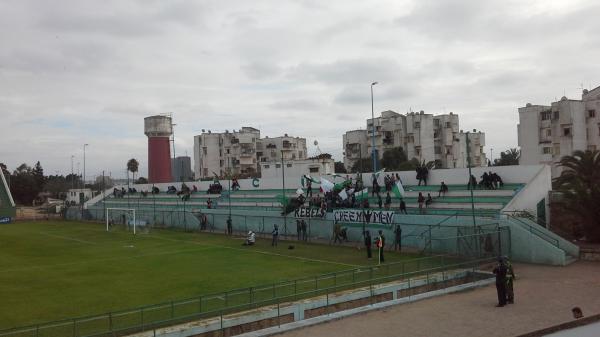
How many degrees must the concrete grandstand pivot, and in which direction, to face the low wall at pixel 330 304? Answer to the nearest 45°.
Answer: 0° — it already faces it

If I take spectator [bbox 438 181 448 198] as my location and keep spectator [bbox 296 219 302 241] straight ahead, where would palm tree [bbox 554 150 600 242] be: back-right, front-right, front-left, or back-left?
back-left

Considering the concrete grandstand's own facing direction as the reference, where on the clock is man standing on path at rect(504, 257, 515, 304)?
The man standing on path is roughly at 11 o'clock from the concrete grandstand.

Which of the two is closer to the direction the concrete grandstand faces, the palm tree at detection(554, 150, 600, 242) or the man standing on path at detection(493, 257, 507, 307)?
the man standing on path

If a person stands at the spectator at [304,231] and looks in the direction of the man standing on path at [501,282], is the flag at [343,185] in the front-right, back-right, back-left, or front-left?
back-left

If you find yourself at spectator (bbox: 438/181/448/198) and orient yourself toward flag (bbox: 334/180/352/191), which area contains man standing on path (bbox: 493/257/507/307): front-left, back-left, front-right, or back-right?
back-left

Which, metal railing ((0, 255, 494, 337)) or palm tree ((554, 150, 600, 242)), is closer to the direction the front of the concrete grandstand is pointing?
the metal railing

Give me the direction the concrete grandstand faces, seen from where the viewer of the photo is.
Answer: facing the viewer and to the left of the viewer

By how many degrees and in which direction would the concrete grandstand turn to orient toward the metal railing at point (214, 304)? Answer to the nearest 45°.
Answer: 0° — it already faces it
